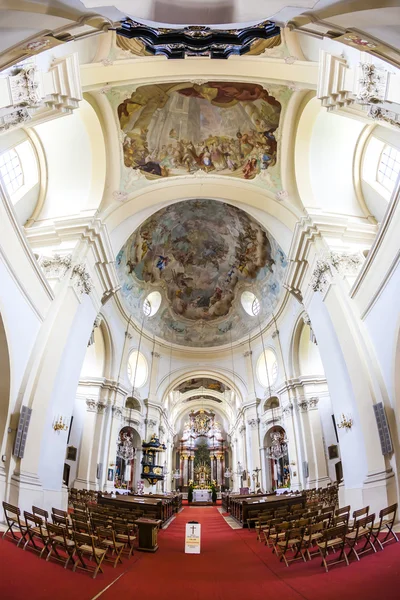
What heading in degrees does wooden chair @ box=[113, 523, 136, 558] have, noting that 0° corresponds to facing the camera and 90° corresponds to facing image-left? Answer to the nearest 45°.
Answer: approximately 225°

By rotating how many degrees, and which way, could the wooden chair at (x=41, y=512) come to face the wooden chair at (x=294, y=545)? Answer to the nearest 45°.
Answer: approximately 90° to its right

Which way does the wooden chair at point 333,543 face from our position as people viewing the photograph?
facing away from the viewer and to the left of the viewer

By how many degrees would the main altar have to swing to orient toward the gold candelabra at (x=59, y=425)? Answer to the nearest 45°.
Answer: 0° — it already faces it

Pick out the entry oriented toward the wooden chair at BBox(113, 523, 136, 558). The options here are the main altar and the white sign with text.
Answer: the main altar

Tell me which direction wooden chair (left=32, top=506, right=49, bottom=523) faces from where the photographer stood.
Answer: facing away from the viewer and to the right of the viewer

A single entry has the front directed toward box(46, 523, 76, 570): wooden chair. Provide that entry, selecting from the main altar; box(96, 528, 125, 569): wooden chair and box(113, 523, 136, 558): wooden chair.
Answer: the main altar

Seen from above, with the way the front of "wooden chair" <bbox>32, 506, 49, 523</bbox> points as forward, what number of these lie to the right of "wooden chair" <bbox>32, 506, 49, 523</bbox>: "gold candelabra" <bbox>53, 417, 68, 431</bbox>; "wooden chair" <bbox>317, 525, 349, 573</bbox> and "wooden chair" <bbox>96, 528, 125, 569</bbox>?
2

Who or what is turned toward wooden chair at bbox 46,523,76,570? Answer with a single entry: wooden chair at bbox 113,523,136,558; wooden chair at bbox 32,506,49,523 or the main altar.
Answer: the main altar

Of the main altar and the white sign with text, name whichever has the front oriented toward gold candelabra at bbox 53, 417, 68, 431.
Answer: the main altar

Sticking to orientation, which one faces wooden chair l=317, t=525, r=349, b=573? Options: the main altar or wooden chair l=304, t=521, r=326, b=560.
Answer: the main altar

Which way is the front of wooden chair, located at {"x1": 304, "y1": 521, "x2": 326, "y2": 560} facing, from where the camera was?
facing away from the viewer and to the left of the viewer

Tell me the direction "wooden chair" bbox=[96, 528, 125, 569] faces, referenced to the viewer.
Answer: facing away from the viewer and to the right of the viewer
